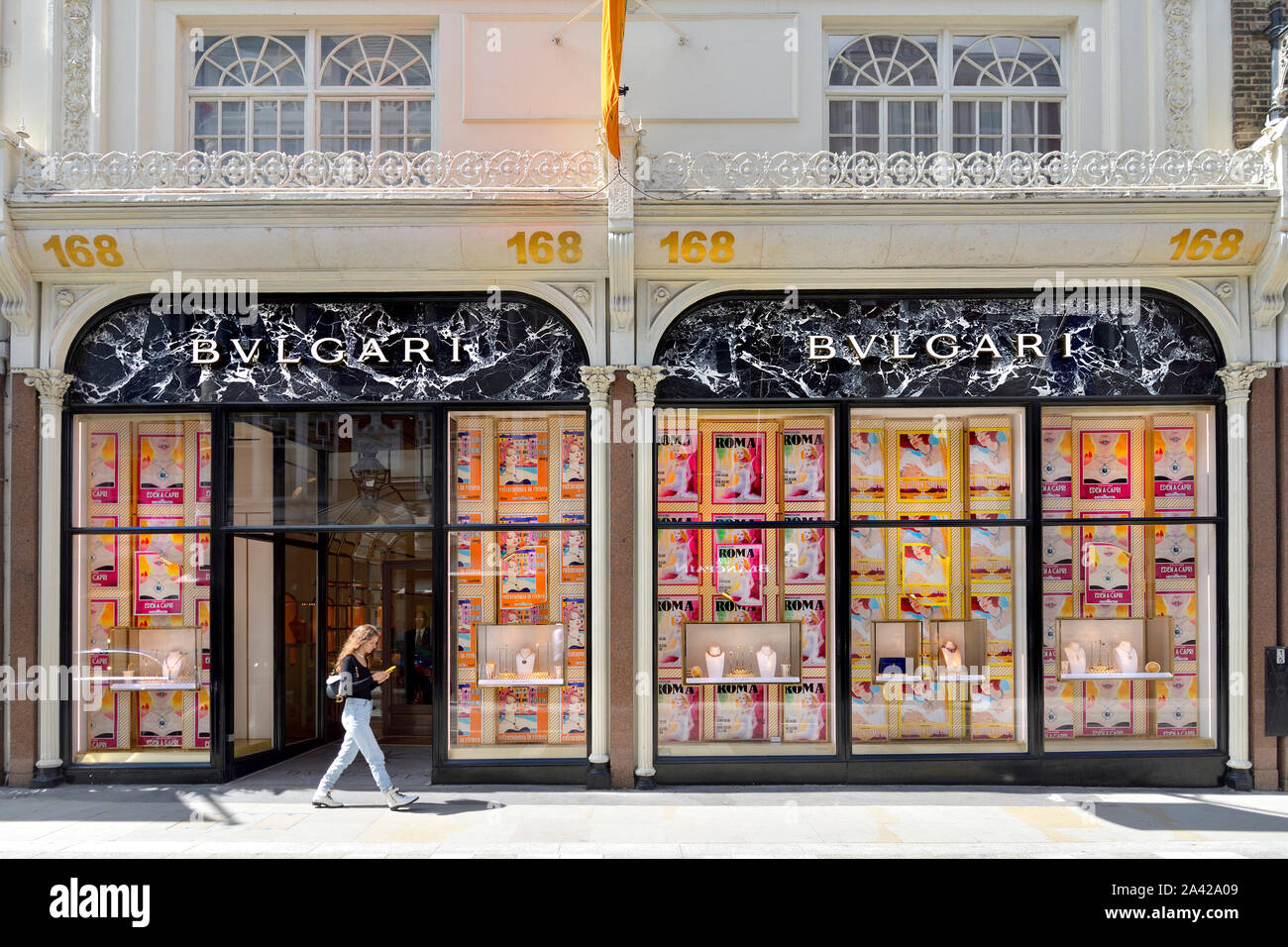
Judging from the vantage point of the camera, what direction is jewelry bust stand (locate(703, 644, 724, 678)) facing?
facing the viewer

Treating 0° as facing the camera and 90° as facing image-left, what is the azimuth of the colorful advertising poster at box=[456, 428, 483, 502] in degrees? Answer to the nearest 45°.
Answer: approximately 0°

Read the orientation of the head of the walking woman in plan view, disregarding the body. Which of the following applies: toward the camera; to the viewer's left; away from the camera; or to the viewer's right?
to the viewer's right

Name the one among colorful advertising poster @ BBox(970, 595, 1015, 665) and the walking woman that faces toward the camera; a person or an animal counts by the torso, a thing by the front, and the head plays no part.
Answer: the colorful advertising poster

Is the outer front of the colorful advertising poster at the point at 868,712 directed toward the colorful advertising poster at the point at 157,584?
no

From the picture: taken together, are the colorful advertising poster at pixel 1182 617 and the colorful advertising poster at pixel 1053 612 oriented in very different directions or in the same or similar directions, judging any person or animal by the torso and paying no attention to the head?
same or similar directions

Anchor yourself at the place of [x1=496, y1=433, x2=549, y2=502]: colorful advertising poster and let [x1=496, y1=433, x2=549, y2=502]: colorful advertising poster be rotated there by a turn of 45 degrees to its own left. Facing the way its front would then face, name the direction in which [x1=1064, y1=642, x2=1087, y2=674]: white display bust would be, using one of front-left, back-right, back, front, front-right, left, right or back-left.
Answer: front-left

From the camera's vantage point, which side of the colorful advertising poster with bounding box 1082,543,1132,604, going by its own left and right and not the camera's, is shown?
front

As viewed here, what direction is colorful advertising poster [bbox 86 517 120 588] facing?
toward the camera

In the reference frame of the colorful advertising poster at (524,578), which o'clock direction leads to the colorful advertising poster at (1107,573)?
the colorful advertising poster at (1107,573) is roughly at 9 o'clock from the colorful advertising poster at (524,578).

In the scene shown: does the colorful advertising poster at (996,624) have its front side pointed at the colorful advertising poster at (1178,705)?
no

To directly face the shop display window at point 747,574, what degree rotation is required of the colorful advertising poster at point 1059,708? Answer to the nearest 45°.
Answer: approximately 90° to its right

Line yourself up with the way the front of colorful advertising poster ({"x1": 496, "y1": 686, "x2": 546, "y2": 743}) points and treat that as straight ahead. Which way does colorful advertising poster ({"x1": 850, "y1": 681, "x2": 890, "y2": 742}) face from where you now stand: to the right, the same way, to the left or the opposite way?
the same way

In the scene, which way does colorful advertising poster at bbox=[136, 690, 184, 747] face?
toward the camera

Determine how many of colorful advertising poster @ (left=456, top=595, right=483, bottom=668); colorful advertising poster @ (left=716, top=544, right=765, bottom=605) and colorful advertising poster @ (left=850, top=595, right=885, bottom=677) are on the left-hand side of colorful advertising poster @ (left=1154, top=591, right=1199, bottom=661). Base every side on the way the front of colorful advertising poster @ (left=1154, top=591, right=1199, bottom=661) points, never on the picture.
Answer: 0

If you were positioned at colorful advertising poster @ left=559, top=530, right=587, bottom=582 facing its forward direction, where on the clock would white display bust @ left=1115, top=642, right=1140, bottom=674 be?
The white display bust is roughly at 9 o'clock from the colorful advertising poster.

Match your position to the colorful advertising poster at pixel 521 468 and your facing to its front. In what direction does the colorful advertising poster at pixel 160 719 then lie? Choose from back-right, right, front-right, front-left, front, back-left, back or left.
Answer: right
